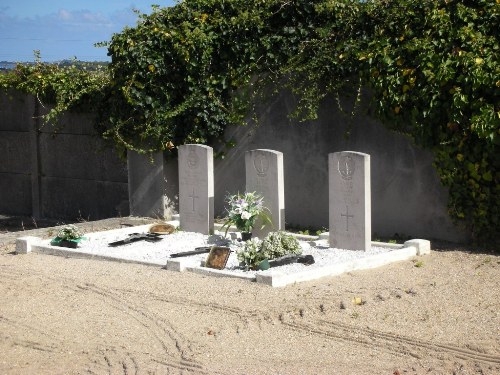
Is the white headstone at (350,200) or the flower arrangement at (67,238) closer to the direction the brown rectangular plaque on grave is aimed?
the flower arrangement

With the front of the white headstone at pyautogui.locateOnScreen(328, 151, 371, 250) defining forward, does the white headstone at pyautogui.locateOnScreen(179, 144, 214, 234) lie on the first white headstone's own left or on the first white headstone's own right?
on the first white headstone's own right

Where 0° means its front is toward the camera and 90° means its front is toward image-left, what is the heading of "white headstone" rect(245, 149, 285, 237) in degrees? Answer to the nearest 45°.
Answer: approximately 45°

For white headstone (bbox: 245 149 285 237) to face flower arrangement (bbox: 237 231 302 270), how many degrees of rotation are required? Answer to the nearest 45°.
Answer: approximately 45° to its left

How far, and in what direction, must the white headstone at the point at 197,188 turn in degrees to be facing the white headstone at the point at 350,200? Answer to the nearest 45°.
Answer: approximately 90° to its left

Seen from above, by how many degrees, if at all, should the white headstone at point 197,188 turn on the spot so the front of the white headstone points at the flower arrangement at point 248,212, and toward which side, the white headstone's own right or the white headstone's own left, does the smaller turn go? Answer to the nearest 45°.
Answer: approximately 90° to the white headstone's own left

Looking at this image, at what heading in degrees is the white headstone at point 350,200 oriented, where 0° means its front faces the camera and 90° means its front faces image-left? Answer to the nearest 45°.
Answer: approximately 45°
